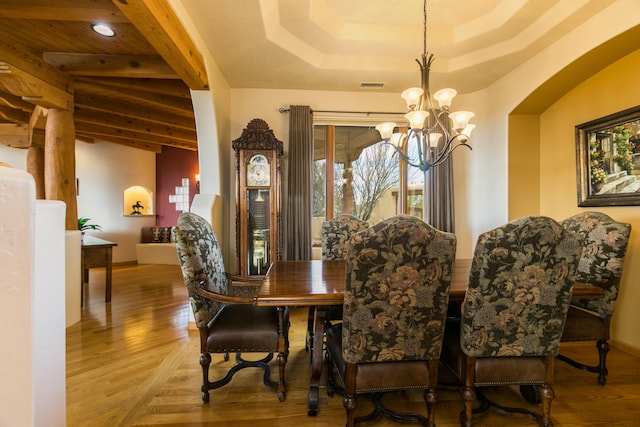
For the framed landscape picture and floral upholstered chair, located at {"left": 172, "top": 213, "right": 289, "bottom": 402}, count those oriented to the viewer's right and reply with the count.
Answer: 1

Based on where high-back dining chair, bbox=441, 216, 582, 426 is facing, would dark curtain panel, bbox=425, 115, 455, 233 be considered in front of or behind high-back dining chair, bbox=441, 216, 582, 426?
in front

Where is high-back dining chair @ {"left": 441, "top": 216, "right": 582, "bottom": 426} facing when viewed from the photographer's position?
facing away from the viewer and to the left of the viewer

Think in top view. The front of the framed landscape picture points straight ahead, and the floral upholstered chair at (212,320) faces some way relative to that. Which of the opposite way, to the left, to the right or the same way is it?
the opposite way

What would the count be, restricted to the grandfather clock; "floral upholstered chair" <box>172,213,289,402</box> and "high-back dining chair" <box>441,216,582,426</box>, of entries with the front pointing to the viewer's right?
1

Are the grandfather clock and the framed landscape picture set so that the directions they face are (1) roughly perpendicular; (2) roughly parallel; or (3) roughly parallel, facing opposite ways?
roughly perpendicular

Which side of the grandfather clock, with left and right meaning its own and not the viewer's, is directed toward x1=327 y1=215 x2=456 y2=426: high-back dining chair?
front

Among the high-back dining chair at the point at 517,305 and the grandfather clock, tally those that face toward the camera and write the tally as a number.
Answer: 1

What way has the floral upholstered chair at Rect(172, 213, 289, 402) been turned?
to the viewer's right

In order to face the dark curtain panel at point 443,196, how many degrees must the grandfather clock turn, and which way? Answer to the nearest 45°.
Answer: approximately 90° to its left

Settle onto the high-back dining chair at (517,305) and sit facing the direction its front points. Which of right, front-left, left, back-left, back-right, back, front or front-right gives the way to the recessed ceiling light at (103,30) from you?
front-left

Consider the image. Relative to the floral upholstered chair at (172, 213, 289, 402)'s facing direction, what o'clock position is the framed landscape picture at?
The framed landscape picture is roughly at 12 o'clock from the floral upholstered chair.

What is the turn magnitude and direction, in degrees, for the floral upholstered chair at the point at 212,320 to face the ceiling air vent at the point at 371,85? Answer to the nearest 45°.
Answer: approximately 45° to its left

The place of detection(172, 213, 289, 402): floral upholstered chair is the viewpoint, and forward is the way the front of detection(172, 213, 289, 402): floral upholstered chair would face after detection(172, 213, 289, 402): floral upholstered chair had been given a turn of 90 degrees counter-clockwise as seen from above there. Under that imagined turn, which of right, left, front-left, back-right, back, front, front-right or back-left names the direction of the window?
front-right

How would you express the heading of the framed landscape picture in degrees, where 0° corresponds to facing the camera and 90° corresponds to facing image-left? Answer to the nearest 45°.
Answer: approximately 45°
